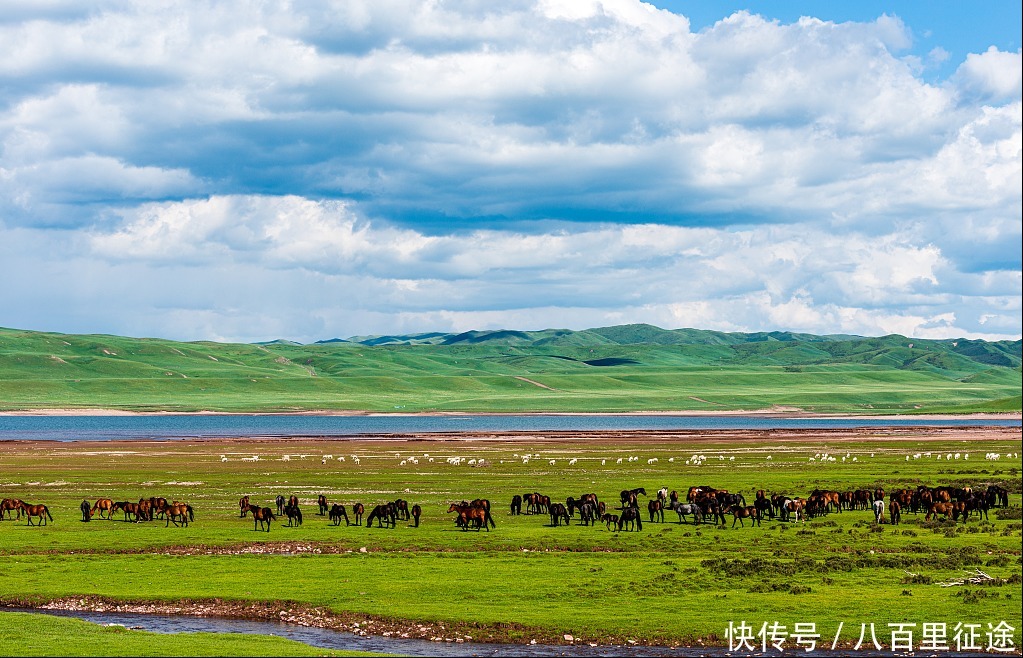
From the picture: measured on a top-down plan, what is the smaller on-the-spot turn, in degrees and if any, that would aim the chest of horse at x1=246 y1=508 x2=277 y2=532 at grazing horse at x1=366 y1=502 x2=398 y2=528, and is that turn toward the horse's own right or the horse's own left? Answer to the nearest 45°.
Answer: approximately 180°

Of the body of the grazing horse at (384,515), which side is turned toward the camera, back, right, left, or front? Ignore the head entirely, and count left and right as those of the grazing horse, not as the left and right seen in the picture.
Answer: left

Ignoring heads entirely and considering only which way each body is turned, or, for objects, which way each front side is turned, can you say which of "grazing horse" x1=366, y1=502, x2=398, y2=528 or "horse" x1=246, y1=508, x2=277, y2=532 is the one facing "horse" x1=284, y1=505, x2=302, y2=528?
the grazing horse

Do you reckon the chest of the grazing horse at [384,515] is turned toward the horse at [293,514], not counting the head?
yes

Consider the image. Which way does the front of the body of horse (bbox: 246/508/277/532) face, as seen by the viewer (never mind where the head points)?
to the viewer's left
